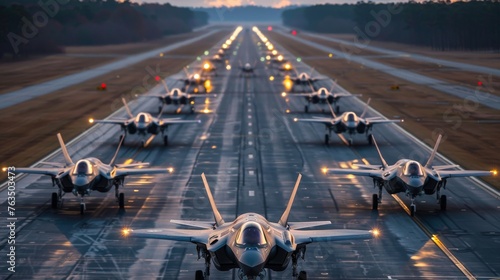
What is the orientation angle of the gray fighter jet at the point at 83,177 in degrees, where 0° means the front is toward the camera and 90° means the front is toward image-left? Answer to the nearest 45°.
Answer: approximately 0°

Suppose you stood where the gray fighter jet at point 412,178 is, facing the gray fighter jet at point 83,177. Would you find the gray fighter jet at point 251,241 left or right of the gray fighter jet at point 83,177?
left

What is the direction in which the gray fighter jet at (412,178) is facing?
toward the camera

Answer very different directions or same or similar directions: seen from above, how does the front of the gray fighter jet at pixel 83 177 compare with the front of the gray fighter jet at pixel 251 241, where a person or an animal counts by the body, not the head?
same or similar directions

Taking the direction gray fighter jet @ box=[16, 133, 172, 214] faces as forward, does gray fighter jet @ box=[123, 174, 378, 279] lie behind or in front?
in front

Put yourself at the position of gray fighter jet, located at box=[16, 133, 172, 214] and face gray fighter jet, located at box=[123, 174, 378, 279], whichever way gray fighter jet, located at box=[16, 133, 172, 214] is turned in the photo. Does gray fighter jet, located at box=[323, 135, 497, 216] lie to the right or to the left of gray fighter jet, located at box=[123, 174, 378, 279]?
left

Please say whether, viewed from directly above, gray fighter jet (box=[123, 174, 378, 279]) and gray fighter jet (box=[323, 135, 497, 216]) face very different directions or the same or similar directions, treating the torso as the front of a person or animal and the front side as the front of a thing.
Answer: same or similar directions

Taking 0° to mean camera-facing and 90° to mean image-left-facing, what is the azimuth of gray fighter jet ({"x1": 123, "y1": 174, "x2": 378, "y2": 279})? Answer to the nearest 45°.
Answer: approximately 0°

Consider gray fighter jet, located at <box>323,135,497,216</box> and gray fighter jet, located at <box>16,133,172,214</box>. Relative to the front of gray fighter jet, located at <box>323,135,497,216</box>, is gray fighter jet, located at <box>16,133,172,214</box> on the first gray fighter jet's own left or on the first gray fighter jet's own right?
on the first gray fighter jet's own right

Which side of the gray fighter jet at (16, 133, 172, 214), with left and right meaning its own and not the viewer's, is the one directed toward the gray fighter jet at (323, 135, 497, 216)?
left
